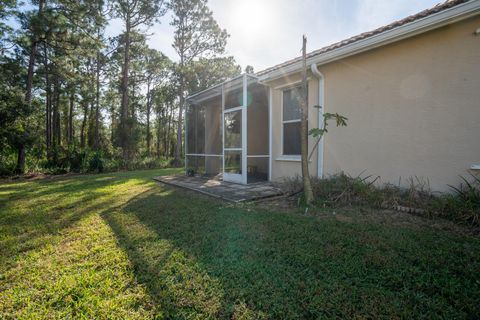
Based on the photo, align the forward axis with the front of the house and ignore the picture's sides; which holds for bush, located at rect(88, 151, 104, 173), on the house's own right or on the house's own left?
on the house's own left

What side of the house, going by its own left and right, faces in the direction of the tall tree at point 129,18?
left

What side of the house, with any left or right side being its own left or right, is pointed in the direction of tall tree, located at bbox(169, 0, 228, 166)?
left

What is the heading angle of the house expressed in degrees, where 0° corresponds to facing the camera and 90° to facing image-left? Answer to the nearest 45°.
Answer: approximately 225°
